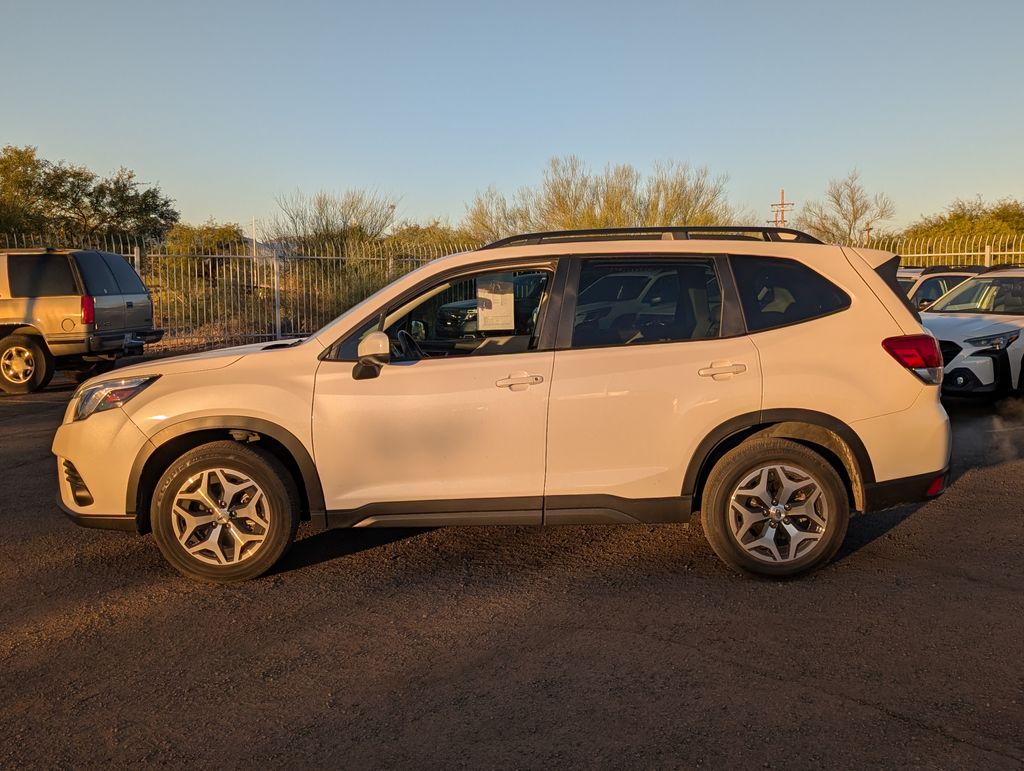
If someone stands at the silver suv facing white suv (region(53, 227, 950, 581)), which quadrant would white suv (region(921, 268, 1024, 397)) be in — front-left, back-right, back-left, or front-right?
front-left

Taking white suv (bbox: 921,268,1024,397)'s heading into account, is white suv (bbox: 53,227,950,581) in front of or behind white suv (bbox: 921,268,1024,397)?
in front

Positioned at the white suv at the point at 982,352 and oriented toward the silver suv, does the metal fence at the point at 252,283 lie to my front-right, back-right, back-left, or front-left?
front-right

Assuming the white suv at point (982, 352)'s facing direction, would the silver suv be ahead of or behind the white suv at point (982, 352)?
ahead

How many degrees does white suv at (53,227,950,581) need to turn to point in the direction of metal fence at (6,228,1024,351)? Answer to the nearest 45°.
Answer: approximately 90° to its right

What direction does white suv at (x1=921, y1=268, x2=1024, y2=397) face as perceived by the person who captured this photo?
facing the viewer and to the left of the viewer

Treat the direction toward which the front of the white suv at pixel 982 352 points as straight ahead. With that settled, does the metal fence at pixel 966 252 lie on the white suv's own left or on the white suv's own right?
on the white suv's own right

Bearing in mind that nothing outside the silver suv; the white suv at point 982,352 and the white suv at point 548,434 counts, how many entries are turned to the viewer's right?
0

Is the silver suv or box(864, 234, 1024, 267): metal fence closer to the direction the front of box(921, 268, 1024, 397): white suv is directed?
the silver suv

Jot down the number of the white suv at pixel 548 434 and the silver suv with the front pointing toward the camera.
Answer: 0

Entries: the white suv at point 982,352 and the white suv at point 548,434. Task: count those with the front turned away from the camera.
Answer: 0

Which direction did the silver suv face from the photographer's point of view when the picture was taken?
facing away from the viewer and to the left of the viewer

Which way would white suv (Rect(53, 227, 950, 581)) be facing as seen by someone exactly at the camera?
facing to the left of the viewer

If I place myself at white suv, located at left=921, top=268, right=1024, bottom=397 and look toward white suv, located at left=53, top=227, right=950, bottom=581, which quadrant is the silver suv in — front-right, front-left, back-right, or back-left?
front-right
